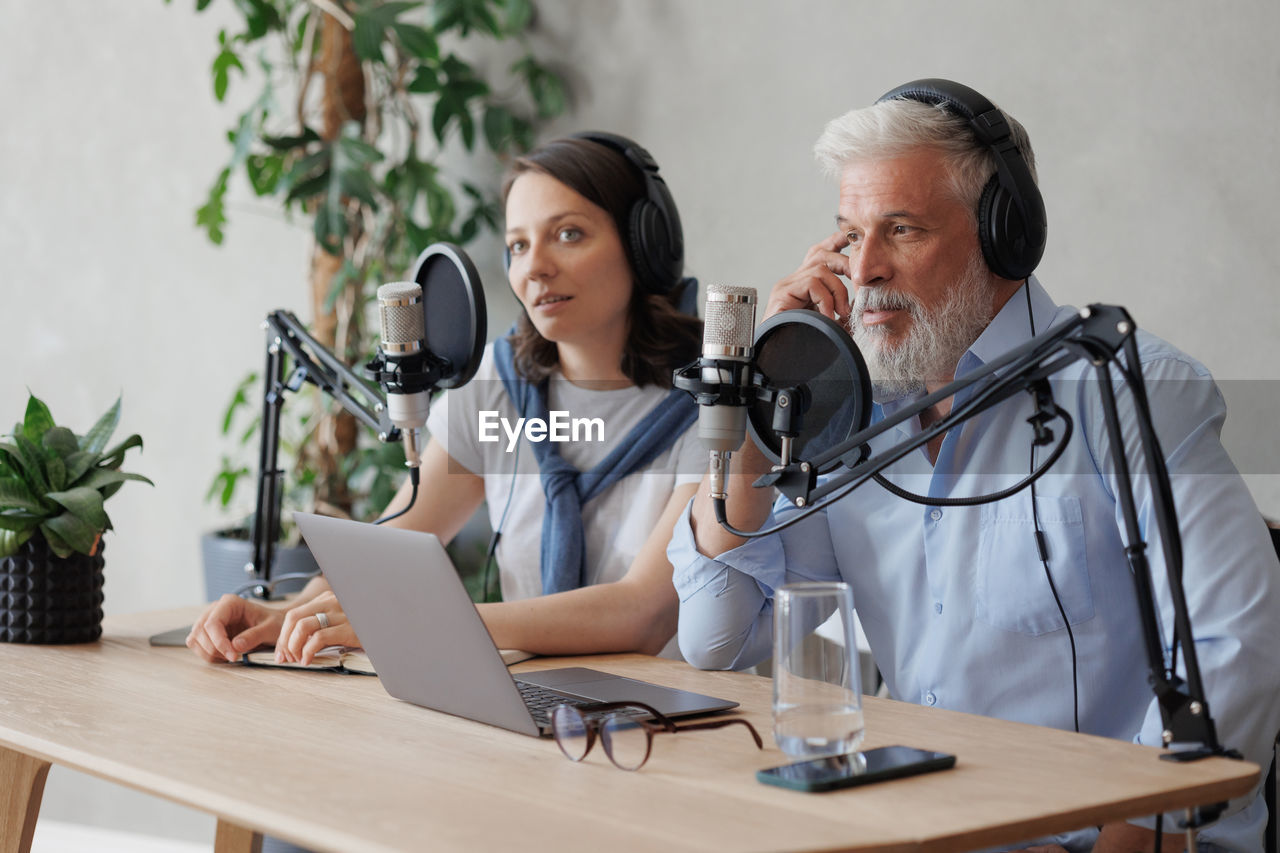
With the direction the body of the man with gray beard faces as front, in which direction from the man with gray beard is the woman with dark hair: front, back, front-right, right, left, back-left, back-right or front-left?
right

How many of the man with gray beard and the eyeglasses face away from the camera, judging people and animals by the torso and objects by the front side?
0

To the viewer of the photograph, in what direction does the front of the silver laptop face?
facing away from the viewer and to the right of the viewer

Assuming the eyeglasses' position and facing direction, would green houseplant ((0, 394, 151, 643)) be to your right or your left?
on your right

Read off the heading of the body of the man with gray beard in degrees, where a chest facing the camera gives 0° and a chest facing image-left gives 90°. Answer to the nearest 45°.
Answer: approximately 45°

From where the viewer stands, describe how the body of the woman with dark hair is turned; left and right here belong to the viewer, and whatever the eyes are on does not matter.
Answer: facing the viewer and to the left of the viewer

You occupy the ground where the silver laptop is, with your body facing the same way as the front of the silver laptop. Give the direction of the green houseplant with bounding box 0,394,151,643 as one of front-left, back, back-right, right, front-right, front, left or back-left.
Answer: left

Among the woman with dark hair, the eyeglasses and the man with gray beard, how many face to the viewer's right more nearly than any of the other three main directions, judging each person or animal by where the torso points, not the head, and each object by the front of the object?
0

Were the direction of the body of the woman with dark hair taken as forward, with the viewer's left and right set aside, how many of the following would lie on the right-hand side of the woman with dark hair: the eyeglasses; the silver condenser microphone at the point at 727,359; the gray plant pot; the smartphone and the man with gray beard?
1

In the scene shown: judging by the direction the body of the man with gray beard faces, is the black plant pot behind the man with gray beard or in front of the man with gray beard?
in front

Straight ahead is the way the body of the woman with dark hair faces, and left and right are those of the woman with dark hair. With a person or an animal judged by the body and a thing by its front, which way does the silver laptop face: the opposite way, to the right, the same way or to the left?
the opposite way
